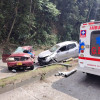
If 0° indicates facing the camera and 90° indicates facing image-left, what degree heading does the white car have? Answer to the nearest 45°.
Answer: approximately 45°

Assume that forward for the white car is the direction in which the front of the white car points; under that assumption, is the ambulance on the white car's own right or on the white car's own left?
on the white car's own left
